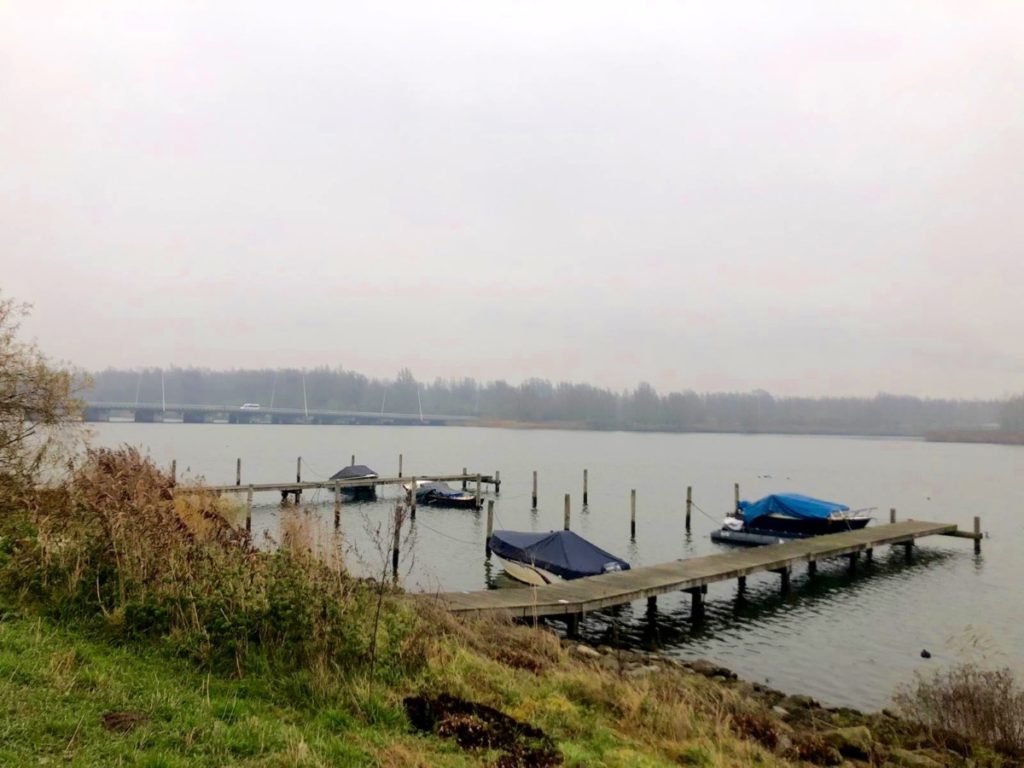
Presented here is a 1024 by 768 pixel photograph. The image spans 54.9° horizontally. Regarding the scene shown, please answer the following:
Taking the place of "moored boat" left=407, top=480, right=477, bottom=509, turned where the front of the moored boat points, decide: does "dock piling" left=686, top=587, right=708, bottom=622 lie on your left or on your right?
on your right

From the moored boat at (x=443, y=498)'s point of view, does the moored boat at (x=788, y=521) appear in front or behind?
in front

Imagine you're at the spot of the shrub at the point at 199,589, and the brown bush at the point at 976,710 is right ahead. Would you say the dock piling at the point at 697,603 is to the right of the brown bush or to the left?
left

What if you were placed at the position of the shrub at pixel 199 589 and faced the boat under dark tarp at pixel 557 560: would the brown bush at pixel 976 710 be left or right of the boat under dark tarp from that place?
right

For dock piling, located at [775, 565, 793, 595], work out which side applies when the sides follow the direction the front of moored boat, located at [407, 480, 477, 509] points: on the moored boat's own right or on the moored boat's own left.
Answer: on the moored boat's own right

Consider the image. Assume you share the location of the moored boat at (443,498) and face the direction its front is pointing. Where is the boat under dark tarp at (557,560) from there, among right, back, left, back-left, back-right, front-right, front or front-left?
right

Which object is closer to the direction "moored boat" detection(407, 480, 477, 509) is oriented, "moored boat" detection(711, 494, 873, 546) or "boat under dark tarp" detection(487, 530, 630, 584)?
the moored boat

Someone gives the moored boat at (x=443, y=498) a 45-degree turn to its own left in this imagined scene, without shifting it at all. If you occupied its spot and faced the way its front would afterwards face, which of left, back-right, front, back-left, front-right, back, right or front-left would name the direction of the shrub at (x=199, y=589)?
back-right

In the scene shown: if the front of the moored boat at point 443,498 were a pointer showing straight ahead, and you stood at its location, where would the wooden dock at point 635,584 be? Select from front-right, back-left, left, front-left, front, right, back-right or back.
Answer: right

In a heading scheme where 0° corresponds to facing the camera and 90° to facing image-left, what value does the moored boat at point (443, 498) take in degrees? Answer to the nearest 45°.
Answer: approximately 270°

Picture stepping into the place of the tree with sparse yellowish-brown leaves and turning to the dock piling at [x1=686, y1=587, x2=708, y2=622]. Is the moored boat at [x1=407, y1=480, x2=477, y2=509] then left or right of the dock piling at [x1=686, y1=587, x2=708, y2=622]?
left
